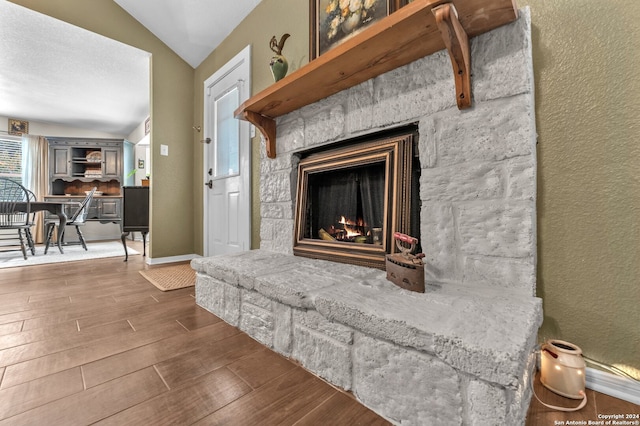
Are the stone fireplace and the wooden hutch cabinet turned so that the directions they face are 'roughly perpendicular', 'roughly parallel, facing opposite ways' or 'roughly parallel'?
roughly perpendicular

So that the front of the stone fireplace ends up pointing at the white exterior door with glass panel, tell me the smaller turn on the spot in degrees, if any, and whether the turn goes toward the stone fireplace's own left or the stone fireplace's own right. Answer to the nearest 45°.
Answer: approximately 90° to the stone fireplace's own right

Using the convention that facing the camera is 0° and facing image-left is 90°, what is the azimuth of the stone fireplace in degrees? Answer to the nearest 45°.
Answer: approximately 45°

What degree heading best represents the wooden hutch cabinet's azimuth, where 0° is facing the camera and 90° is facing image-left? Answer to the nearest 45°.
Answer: approximately 0°

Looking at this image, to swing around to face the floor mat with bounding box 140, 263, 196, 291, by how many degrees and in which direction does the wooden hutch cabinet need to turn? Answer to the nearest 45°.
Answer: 0° — it already faces it

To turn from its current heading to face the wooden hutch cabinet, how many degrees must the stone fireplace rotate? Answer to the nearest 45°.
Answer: approximately 90° to its right

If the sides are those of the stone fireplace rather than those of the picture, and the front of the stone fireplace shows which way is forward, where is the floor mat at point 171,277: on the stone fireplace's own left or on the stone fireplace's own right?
on the stone fireplace's own right
